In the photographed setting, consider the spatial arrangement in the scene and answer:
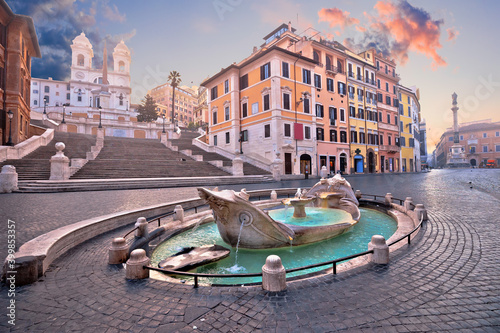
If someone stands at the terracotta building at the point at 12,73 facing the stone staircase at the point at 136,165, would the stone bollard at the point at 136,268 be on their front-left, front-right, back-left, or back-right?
front-right

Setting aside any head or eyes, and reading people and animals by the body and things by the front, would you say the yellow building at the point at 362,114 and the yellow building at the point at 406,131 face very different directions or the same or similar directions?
same or similar directions

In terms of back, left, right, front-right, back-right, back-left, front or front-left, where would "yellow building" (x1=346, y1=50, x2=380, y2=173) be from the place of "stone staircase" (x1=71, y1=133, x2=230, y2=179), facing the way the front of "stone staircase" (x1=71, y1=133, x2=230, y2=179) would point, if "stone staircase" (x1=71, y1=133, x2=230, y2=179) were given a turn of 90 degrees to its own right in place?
back

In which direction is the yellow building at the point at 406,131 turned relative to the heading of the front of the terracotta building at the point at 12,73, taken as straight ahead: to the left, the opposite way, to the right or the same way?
to the right

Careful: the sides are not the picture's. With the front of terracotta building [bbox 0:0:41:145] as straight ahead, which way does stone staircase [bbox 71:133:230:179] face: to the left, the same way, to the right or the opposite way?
to the right

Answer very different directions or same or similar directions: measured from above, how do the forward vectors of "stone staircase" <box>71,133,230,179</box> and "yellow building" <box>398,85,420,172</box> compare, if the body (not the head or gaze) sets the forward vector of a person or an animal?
same or similar directions

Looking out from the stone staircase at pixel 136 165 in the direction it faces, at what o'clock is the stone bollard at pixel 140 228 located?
The stone bollard is roughly at 12 o'clock from the stone staircase.

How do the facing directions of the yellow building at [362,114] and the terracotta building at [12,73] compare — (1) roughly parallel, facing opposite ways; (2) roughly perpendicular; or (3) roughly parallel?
roughly perpendicular

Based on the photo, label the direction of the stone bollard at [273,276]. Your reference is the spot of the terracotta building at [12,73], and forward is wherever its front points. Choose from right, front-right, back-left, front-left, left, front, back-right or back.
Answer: front-right

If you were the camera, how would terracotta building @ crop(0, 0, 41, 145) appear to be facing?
facing the viewer and to the right of the viewer

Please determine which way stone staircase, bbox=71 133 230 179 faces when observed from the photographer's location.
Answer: facing the viewer
